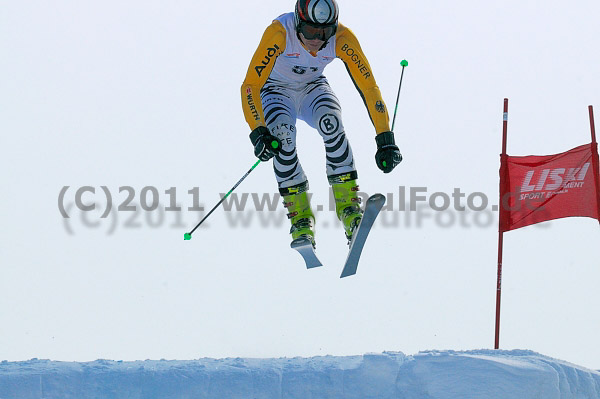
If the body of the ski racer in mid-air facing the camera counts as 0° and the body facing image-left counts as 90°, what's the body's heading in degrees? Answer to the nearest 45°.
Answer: approximately 0°

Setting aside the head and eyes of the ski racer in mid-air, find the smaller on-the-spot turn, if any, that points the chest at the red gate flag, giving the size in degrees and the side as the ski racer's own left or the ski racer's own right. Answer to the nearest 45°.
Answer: approximately 135° to the ski racer's own left
